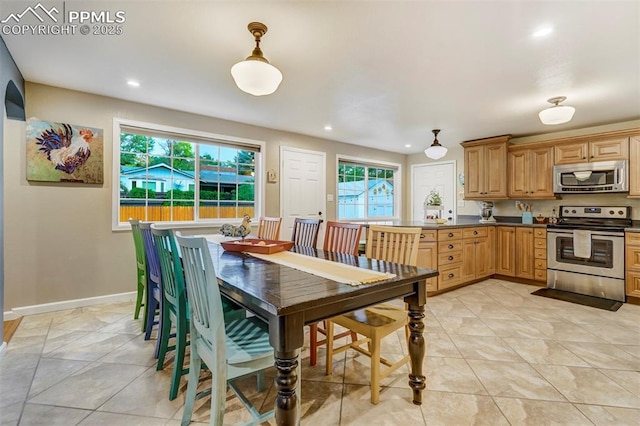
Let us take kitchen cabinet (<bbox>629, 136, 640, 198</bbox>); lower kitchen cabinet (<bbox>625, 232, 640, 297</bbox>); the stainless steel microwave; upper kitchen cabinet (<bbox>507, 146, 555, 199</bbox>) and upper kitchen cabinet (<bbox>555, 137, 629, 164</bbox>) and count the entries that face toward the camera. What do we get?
5

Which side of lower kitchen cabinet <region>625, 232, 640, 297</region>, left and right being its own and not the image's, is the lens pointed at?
front

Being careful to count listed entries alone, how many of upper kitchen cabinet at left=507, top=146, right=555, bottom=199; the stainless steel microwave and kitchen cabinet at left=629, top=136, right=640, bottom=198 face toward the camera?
3

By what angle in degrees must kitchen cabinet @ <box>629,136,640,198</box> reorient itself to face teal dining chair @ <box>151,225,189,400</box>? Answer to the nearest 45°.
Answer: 0° — it already faces it

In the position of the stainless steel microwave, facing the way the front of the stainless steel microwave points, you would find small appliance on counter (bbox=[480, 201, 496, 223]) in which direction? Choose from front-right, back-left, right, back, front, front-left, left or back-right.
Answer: right

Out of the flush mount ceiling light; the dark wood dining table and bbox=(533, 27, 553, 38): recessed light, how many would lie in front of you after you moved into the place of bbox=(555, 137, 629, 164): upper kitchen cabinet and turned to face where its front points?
3

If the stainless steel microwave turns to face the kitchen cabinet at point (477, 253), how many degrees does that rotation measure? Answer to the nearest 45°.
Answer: approximately 45° to its right

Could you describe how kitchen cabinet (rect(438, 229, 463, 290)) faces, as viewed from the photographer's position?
facing the viewer and to the right of the viewer

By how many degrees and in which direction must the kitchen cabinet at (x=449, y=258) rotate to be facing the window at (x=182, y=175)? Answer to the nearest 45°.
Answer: approximately 90° to its right

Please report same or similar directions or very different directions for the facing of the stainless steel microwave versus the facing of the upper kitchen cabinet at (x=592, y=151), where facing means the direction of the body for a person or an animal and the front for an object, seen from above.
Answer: same or similar directions

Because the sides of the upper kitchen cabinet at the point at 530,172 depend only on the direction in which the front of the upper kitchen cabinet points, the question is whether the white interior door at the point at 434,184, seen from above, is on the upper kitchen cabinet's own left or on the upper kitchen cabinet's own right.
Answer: on the upper kitchen cabinet's own right

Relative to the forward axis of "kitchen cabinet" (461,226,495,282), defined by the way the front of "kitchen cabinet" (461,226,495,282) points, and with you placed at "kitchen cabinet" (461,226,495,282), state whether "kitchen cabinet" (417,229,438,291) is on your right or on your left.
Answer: on your right

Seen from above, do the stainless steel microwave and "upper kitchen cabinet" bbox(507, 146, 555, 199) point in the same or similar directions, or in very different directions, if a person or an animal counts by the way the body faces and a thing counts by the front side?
same or similar directions

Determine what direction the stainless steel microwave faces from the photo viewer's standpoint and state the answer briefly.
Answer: facing the viewer

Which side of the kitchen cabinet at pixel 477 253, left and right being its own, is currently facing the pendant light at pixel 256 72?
right
